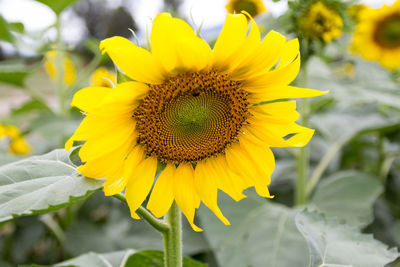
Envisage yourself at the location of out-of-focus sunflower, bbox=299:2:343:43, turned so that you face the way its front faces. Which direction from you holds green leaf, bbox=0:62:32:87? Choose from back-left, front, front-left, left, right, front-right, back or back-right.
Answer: right

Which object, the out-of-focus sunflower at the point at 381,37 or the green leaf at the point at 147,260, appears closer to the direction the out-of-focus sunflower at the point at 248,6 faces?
the green leaf

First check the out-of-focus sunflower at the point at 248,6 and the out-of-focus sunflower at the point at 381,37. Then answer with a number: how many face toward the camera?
2

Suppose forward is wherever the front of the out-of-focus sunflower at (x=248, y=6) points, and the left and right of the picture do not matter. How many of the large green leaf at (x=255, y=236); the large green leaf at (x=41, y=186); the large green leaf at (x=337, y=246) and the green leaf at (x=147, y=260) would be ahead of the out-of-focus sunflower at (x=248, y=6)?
4

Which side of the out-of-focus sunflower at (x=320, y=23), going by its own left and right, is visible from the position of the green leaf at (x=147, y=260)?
front

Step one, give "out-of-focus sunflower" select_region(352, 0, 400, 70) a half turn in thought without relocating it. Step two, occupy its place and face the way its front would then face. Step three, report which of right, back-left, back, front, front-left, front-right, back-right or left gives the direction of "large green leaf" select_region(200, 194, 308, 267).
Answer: back

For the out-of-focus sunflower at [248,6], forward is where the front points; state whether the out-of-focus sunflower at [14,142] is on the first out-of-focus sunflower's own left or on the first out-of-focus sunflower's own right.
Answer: on the first out-of-focus sunflower's own right

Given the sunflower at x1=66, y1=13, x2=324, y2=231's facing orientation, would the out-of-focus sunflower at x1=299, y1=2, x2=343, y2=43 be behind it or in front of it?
behind

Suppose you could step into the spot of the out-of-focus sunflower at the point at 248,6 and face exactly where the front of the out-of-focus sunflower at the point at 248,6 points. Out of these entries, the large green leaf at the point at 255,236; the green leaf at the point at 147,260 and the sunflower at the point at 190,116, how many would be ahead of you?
3
